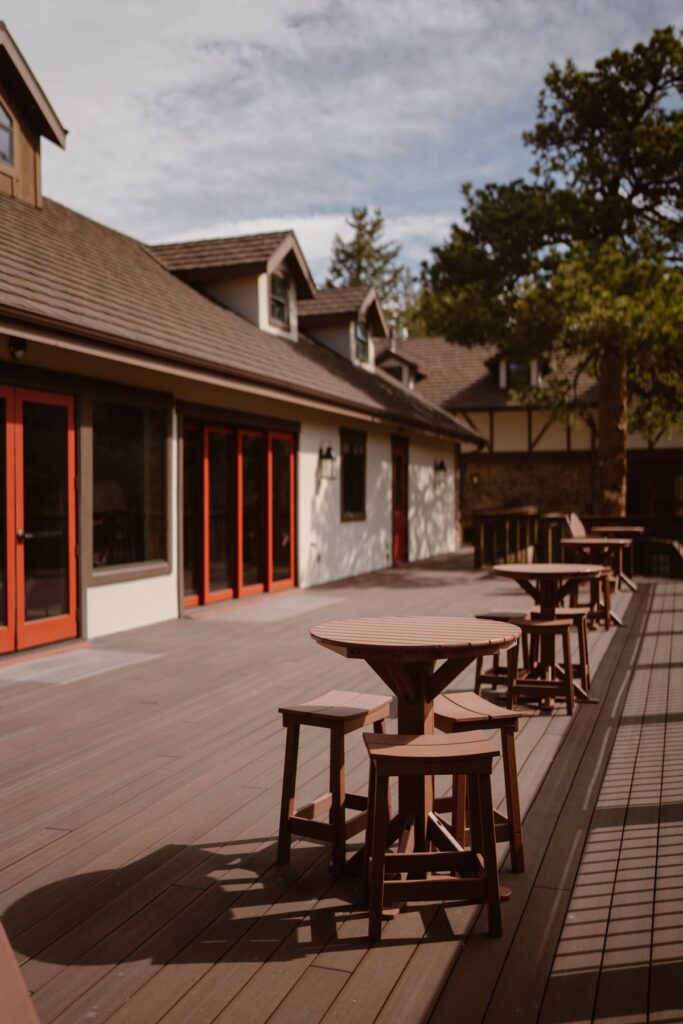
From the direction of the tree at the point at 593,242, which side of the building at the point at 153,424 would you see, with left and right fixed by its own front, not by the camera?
left

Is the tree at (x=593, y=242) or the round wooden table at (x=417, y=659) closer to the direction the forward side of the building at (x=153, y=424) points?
the round wooden table

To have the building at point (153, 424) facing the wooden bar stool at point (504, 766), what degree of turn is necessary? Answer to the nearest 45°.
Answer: approximately 45° to its right

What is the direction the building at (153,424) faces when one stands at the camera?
facing the viewer and to the right of the viewer

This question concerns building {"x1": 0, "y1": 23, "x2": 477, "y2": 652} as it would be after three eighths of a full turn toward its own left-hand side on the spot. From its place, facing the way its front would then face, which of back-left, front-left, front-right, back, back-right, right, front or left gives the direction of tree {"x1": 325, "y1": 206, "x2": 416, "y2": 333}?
front

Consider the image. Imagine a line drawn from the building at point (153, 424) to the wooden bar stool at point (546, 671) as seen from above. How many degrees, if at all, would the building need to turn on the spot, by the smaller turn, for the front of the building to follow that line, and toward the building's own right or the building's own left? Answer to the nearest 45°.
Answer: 0° — it already faces it

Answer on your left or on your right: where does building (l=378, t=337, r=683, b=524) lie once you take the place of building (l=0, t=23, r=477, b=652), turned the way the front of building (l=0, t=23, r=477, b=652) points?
on your left

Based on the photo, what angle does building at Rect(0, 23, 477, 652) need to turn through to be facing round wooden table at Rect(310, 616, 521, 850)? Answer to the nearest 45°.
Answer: approximately 45° to its right

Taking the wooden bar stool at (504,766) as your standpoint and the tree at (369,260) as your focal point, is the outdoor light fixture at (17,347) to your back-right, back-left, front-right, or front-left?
front-left

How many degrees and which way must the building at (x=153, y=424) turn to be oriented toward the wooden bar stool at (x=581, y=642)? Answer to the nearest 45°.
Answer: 0° — it already faces it

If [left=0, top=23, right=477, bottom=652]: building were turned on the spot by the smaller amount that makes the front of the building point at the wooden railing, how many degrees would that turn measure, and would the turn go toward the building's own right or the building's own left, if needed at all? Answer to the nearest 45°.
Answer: approximately 90° to the building's own left

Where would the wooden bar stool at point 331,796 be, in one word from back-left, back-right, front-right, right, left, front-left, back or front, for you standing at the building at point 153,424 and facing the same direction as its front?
front-right

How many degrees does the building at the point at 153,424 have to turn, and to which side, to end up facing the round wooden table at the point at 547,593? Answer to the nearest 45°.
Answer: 0° — it already faces it
